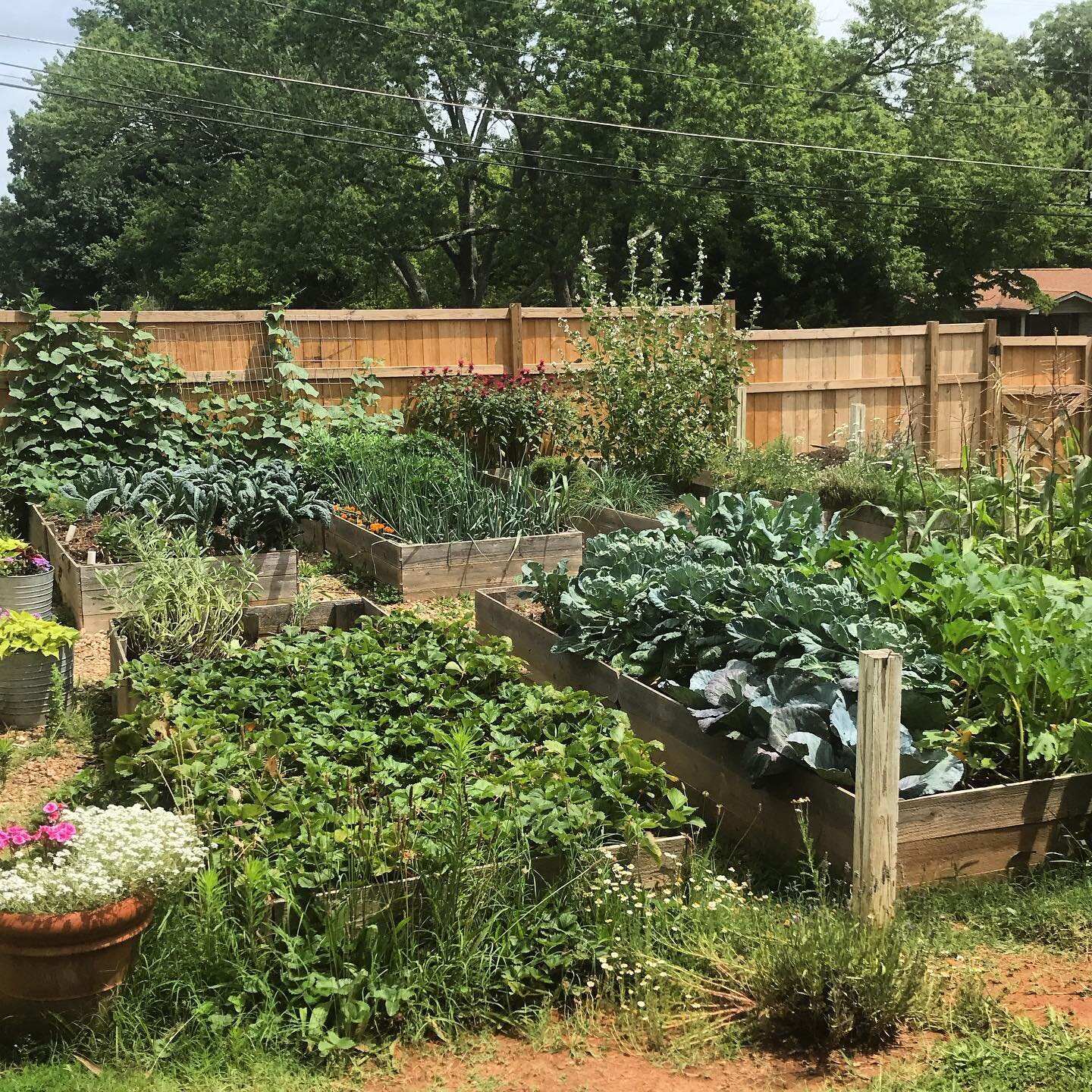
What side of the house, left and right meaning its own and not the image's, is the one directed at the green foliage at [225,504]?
front

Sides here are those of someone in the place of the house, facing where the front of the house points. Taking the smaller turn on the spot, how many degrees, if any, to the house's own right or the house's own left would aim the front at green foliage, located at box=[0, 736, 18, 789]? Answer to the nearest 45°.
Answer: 0° — it already faces it

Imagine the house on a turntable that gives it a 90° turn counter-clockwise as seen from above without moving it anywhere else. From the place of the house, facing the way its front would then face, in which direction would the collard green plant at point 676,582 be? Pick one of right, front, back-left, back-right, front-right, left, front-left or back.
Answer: right

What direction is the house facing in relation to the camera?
toward the camera

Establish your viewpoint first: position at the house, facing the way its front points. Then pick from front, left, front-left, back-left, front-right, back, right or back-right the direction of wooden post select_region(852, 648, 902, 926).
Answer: front

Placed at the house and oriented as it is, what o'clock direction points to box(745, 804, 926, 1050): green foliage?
The green foliage is roughly at 12 o'clock from the house.

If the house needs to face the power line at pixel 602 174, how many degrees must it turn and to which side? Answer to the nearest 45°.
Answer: approximately 45° to its right

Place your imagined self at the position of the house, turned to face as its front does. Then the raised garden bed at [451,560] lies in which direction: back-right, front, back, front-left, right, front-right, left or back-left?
front

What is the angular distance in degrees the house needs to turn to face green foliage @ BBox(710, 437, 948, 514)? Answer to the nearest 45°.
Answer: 0° — it already faces it

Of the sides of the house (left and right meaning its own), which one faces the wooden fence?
front

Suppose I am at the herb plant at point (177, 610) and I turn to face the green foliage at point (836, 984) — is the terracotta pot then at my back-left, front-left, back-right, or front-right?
front-right

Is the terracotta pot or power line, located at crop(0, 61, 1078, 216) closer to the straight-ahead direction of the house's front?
the terracotta pot

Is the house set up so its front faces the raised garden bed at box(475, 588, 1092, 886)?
yes

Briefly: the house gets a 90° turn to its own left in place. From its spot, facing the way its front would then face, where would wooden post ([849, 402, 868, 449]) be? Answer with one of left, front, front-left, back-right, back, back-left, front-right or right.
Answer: right

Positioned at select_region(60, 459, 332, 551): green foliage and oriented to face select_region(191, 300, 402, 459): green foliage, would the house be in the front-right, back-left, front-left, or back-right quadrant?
front-right
